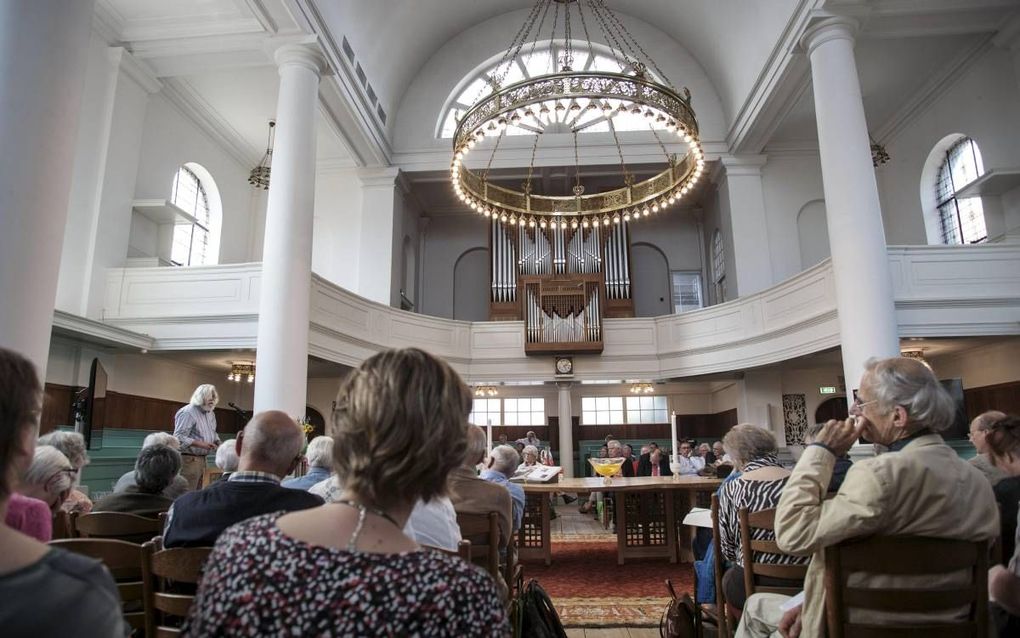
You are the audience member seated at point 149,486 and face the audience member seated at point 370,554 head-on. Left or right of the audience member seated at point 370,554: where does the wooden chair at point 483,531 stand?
left

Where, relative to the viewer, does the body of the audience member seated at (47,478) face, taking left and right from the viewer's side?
facing away from the viewer and to the right of the viewer

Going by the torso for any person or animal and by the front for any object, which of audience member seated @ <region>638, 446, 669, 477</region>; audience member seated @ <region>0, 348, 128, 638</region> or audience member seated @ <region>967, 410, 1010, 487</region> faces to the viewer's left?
audience member seated @ <region>967, 410, 1010, 487</region>

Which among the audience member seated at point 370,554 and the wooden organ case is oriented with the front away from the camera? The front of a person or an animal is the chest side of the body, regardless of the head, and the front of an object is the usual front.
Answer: the audience member seated

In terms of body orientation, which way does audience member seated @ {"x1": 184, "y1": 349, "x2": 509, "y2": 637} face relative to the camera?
away from the camera

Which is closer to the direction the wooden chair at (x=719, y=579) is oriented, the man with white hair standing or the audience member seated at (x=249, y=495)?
the man with white hair standing

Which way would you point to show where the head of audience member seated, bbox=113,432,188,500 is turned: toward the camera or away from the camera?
away from the camera

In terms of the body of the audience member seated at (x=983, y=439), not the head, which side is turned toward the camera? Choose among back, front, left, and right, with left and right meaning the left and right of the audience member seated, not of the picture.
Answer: left

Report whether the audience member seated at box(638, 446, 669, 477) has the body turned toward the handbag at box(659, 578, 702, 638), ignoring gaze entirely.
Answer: yes

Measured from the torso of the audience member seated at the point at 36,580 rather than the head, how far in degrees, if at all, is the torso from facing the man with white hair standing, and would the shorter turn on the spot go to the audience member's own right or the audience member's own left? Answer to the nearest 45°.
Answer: approximately 45° to the audience member's own left

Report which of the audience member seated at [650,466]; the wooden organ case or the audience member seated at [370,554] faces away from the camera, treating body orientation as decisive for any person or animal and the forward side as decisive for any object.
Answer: the audience member seated at [370,554]
